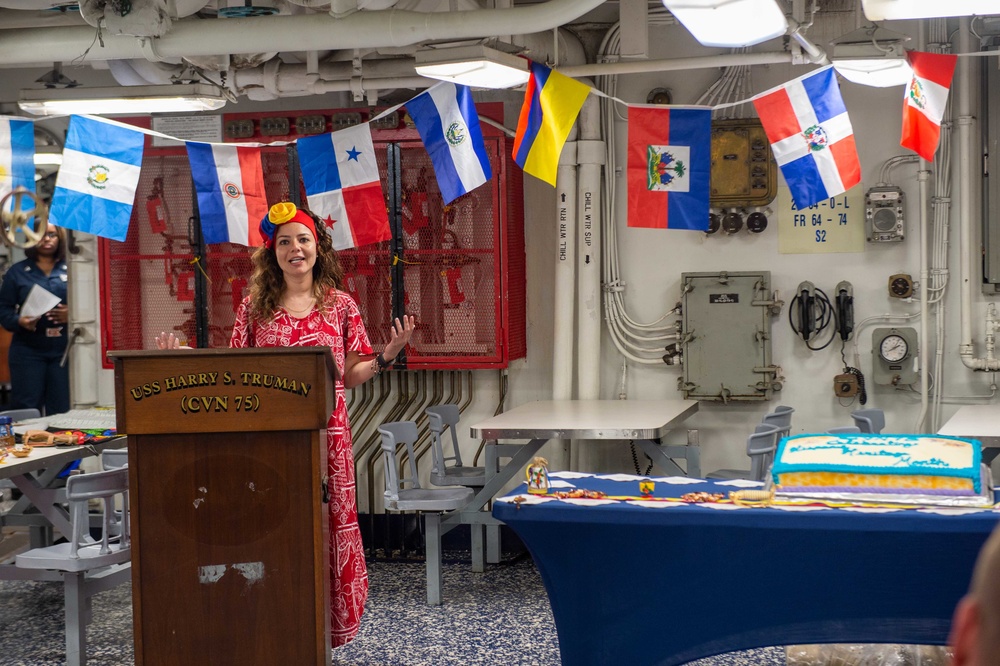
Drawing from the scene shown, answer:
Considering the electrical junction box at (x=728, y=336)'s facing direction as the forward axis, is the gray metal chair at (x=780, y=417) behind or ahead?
ahead

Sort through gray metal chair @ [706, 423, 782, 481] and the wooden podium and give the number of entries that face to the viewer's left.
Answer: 1

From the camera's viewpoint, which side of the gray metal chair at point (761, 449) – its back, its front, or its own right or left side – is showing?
left

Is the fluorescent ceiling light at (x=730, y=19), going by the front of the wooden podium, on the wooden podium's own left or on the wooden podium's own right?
on the wooden podium's own left

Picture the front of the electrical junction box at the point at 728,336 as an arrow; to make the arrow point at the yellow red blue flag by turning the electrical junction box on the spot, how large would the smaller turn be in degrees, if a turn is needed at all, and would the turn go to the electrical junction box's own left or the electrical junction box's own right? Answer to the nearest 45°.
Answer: approximately 45° to the electrical junction box's own right

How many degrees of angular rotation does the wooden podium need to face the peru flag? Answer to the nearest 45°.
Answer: approximately 90° to its left

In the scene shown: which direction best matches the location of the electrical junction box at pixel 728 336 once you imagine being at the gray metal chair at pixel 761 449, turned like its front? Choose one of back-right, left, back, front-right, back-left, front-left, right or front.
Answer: right
